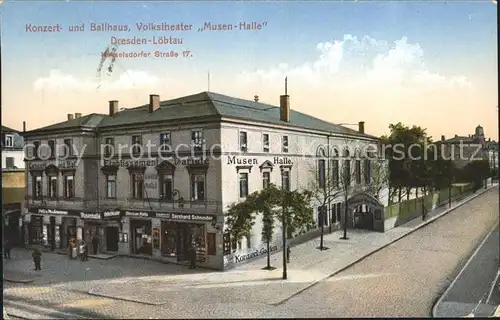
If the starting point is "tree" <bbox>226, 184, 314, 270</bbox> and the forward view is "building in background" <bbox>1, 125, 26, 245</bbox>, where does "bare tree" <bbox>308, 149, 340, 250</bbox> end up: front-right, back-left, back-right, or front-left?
back-right
